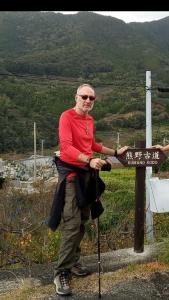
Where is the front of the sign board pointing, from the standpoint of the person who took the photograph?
facing the viewer

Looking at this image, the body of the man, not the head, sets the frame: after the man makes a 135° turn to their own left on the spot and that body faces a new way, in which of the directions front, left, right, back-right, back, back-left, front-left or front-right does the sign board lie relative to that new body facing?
front-right

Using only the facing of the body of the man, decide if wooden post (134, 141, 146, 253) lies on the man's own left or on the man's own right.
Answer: on the man's own left

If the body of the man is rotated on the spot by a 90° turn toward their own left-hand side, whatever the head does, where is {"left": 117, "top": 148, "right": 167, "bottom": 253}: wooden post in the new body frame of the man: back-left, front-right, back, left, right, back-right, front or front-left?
front

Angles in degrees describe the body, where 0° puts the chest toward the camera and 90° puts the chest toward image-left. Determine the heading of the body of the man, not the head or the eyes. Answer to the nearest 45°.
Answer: approximately 315°
